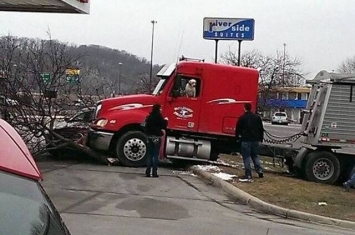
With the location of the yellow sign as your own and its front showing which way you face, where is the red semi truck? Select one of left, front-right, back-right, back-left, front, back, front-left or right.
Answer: front-left

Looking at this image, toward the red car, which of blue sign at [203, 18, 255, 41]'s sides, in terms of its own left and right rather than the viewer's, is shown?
front

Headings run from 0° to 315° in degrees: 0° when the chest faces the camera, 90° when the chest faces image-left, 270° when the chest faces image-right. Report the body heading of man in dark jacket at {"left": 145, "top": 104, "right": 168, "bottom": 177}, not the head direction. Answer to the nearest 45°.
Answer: approximately 180°

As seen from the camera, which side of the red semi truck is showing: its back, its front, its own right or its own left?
left

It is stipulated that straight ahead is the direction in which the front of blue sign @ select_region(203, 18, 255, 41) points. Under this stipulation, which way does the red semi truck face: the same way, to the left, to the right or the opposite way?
to the right

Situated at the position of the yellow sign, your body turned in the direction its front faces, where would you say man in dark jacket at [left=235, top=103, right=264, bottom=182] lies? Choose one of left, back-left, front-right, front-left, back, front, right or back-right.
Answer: front-left

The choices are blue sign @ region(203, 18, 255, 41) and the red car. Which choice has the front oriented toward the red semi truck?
the blue sign

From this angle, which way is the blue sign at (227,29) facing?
toward the camera

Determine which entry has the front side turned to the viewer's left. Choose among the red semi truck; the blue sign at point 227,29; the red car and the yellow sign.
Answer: the red semi truck

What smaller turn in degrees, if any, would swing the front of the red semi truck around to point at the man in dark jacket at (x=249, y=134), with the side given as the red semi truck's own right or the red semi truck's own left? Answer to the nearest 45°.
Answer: approximately 135° to the red semi truck's own left

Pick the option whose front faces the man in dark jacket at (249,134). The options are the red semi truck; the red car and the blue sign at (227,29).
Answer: the blue sign

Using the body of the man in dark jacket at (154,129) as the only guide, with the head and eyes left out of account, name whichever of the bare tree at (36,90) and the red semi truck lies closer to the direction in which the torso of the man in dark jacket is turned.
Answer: the red semi truck

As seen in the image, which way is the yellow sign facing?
toward the camera
